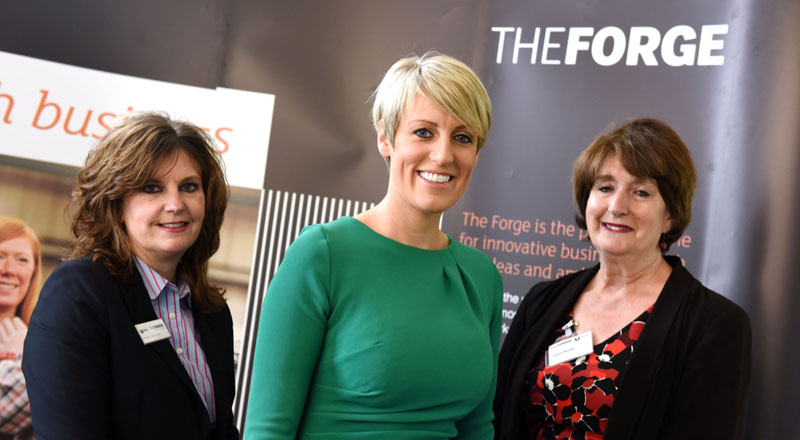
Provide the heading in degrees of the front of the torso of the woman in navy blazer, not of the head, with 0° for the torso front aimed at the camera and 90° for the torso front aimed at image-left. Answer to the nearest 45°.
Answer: approximately 315°

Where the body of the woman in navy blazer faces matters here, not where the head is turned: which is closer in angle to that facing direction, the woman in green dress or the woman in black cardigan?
the woman in green dress

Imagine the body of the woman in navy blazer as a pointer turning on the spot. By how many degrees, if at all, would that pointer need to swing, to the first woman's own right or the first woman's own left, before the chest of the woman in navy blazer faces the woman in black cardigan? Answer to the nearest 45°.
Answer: approximately 45° to the first woman's own left

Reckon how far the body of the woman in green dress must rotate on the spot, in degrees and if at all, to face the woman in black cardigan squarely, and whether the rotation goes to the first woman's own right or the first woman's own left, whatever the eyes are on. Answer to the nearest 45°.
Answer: approximately 90° to the first woman's own left

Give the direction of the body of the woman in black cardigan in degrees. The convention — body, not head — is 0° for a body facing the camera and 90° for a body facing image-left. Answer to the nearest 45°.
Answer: approximately 45°

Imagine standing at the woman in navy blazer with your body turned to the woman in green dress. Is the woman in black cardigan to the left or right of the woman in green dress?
left
